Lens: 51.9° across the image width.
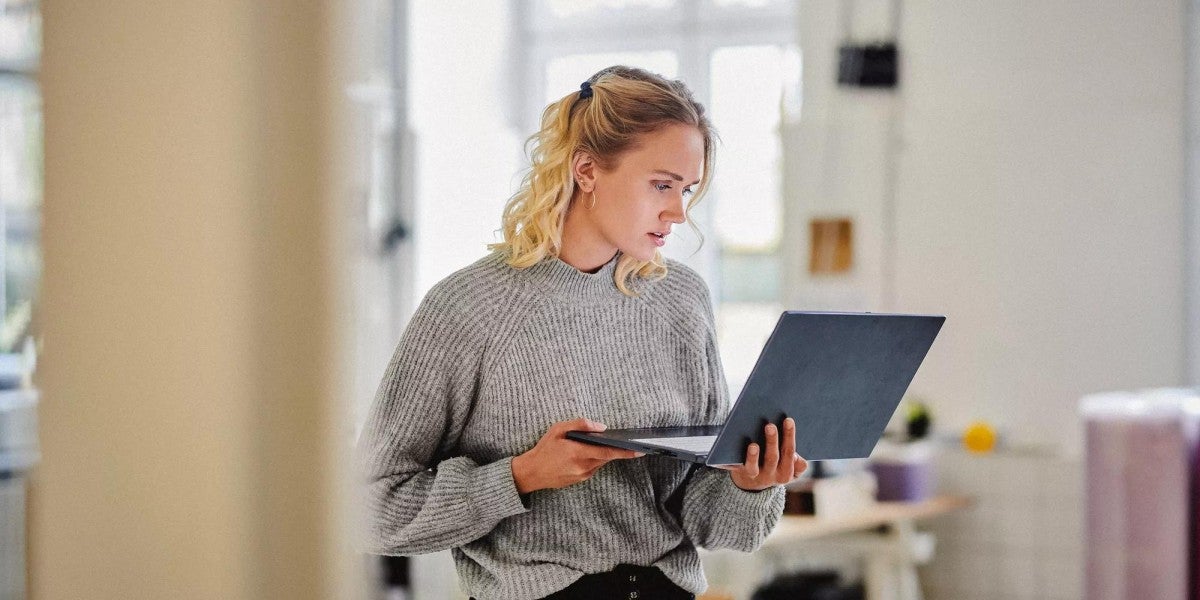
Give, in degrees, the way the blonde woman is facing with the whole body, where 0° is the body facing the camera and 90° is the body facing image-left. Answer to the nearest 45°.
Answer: approximately 315°

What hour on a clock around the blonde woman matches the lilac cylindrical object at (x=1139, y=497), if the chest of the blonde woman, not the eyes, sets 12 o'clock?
The lilac cylindrical object is roughly at 9 o'clock from the blonde woman.

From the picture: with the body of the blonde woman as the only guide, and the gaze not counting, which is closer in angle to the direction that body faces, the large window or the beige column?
the beige column

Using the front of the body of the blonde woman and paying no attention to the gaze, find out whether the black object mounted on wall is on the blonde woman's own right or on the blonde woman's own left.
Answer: on the blonde woman's own left

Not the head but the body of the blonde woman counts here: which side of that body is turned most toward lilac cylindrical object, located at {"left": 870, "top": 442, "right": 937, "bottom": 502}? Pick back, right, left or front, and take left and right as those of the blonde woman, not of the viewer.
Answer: left

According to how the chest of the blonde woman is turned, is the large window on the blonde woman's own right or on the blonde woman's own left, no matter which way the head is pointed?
on the blonde woman's own left
